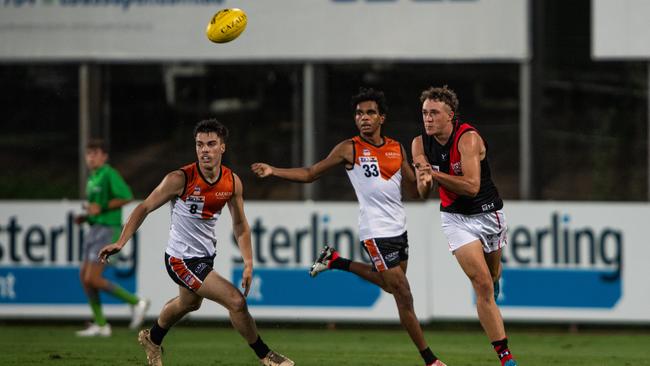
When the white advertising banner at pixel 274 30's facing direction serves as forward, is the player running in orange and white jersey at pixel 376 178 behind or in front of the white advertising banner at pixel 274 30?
in front

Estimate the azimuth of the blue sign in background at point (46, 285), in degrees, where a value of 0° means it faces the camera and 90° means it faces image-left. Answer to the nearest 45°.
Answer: approximately 0°

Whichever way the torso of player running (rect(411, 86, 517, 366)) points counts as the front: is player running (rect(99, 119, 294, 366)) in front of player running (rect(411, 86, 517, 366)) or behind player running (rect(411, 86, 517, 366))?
in front

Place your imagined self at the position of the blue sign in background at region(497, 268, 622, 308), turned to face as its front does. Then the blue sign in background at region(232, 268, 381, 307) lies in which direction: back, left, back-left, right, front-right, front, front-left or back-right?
right

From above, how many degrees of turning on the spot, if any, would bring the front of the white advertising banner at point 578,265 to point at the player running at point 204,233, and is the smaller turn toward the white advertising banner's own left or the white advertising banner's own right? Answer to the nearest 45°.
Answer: approximately 45° to the white advertising banner's own right

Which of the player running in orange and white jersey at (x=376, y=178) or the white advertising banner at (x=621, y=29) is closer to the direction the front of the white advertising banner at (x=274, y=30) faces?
the player running in orange and white jersey
